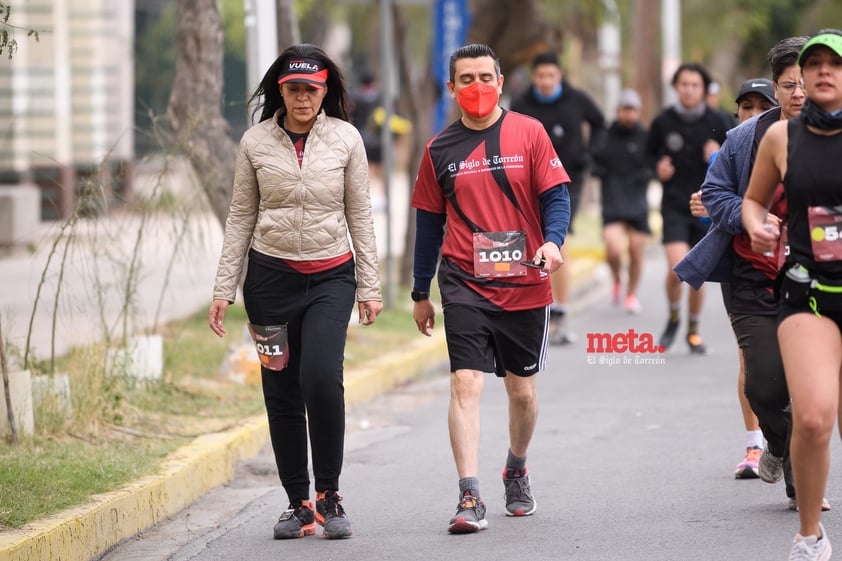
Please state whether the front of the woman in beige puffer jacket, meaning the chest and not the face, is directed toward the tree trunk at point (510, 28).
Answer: no

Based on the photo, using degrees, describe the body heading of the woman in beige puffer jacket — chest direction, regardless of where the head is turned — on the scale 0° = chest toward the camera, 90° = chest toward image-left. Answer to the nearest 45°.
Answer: approximately 0°

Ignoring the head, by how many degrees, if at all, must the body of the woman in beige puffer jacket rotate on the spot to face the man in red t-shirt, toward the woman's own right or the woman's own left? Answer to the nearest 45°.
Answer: approximately 90° to the woman's own left

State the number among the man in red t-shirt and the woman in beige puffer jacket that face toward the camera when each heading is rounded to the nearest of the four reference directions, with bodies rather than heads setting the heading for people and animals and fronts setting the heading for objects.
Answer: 2

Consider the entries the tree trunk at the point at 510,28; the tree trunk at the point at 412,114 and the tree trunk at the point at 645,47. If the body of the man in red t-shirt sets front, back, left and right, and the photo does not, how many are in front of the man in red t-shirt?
0

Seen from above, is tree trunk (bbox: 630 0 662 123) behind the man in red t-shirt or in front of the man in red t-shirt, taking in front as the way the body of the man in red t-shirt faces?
behind

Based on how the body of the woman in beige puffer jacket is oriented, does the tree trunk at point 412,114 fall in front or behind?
behind

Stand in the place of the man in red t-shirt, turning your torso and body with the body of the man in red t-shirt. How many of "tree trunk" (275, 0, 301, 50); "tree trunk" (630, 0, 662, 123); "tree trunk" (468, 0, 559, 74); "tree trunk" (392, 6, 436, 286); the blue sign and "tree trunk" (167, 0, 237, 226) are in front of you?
0

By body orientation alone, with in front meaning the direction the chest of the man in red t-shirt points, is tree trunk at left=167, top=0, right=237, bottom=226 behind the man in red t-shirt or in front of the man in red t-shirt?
behind

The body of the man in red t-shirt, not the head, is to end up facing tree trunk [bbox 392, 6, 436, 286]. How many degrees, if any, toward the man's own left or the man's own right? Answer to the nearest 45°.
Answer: approximately 180°

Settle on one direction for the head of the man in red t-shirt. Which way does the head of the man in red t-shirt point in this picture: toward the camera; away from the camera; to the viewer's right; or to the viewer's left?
toward the camera

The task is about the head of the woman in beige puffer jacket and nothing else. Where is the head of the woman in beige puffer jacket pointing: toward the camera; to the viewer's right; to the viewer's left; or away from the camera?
toward the camera

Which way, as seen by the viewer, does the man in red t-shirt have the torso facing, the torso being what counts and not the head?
toward the camera

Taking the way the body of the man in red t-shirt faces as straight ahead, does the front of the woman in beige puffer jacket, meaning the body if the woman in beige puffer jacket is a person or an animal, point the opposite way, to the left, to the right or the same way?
the same way

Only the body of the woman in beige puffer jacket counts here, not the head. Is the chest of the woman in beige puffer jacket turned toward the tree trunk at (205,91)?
no

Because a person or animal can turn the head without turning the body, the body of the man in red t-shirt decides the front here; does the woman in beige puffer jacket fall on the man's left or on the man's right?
on the man's right

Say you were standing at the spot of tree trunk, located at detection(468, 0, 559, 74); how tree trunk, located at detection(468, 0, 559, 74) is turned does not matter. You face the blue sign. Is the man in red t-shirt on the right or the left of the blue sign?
left
